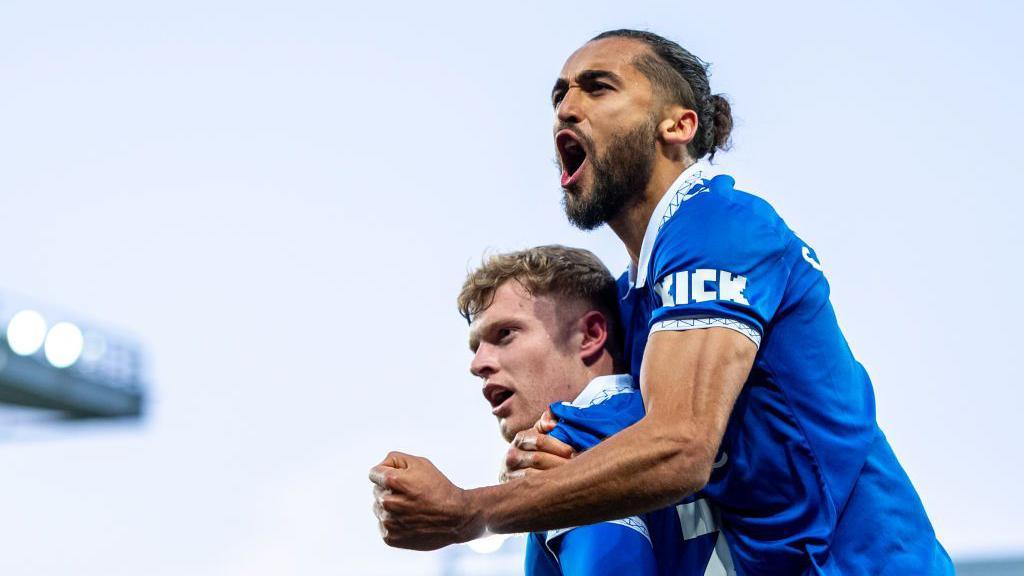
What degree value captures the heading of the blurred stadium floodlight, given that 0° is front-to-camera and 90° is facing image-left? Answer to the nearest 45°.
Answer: approximately 315°
